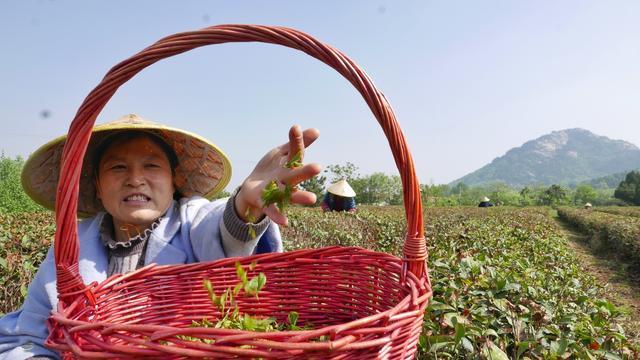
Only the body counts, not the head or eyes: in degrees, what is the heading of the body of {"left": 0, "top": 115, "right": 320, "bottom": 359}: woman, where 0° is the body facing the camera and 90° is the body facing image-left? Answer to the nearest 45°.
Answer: approximately 0°

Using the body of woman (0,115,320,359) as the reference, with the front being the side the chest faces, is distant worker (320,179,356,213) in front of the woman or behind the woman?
behind
